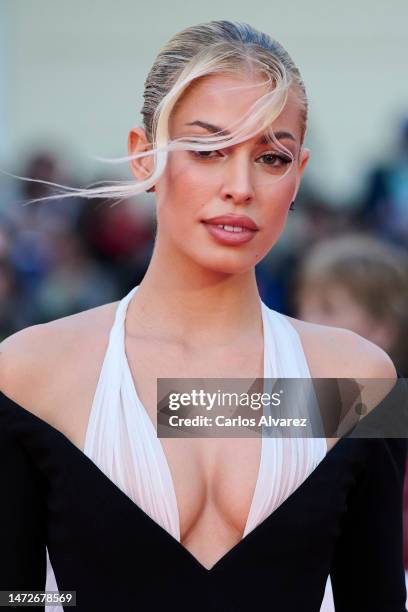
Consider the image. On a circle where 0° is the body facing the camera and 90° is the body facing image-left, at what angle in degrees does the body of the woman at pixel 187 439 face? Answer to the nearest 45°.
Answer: approximately 0°

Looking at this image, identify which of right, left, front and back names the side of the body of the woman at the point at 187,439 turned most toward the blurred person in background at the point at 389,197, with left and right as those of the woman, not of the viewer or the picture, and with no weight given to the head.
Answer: back
